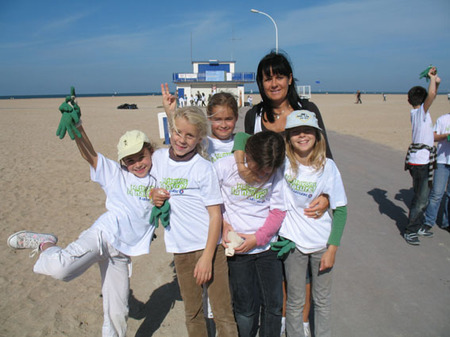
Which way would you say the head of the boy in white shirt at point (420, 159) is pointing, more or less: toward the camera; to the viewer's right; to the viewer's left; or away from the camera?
away from the camera

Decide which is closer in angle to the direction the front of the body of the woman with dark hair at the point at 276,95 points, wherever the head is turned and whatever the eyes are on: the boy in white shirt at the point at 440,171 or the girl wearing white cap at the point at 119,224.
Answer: the girl wearing white cap

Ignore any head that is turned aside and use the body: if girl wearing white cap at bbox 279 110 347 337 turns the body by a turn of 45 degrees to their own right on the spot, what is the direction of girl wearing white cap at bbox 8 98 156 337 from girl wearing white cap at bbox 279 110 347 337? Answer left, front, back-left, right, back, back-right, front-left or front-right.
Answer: front-right

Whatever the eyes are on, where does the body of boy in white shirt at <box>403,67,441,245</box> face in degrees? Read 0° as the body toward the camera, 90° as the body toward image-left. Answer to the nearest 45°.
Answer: approximately 225°

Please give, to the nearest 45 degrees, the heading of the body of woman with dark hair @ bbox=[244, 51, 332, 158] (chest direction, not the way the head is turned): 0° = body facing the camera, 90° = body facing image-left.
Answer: approximately 0°
